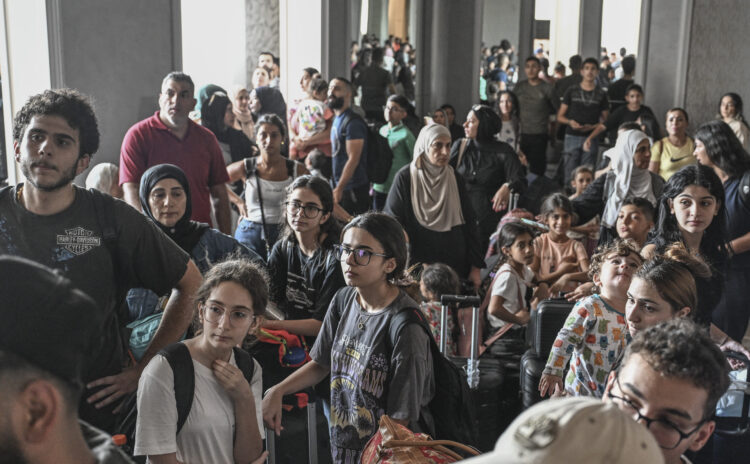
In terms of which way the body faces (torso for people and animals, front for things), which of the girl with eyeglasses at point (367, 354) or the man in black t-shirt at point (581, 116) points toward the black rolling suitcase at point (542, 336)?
the man in black t-shirt

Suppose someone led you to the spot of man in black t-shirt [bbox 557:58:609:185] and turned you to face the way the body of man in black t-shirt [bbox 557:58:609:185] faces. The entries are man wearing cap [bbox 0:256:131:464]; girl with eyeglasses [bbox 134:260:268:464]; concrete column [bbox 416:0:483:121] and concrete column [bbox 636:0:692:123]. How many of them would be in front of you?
2

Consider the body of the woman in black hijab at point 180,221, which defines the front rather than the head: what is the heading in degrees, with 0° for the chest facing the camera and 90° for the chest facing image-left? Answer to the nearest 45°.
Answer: approximately 0°

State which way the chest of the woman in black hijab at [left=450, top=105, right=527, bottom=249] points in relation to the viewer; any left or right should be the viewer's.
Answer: facing the viewer and to the left of the viewer

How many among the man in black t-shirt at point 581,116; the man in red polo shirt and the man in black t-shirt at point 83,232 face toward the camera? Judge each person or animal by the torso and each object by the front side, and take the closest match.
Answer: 3

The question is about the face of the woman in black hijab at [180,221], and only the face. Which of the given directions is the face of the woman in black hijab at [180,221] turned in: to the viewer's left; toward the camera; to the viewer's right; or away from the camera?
toward the camera

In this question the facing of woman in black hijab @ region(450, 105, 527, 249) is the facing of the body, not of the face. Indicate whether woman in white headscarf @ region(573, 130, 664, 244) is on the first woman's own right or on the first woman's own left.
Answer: on the first woman's own left

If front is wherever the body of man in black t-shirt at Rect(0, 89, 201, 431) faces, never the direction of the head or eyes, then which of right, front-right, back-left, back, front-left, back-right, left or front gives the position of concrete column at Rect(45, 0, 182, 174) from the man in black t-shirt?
back

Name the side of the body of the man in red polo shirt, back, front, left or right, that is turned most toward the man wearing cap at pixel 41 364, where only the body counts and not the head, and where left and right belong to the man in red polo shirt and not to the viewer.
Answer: front

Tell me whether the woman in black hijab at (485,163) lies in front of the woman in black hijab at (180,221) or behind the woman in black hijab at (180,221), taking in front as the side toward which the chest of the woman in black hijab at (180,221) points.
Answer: behind

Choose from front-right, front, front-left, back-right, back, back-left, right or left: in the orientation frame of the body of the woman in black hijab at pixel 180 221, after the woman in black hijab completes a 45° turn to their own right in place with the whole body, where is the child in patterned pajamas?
left

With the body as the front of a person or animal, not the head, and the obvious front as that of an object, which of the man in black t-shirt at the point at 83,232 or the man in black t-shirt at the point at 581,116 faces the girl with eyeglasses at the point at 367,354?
the man in black t-shirt at the point at 581,116

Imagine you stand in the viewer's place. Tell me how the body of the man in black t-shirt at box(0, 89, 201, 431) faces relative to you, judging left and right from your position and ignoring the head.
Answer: facing the viewer

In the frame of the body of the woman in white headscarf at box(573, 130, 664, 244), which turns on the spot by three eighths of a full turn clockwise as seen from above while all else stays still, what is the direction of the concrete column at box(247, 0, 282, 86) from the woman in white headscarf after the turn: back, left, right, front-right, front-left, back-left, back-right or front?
front-right

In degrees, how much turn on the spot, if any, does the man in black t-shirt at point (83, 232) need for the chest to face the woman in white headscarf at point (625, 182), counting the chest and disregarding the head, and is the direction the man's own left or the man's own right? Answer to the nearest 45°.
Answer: approximately 135° to the man's own left

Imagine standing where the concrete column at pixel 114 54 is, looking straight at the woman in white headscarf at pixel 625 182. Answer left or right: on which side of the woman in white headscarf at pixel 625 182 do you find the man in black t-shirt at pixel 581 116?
left
